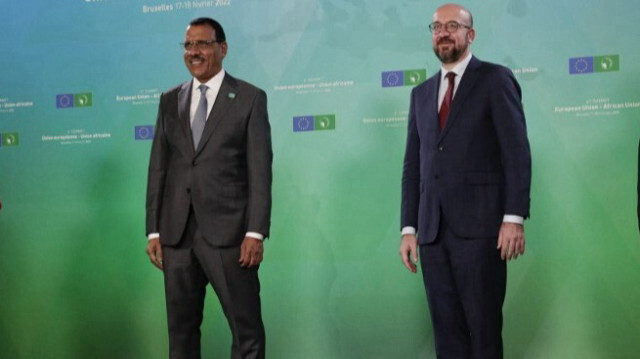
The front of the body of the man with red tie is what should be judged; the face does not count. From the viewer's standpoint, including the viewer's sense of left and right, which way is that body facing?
facing the viewer and to the left of the viewer

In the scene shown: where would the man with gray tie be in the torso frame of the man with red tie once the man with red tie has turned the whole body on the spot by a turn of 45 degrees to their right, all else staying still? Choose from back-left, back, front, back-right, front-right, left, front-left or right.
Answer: front

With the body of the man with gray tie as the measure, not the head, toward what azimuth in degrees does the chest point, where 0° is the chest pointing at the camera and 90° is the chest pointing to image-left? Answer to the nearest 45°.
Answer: approximately 45°
